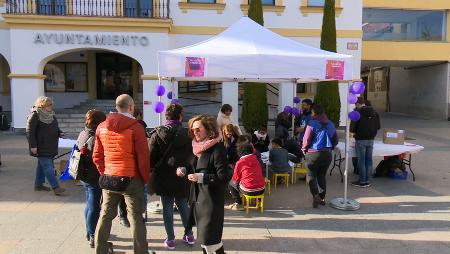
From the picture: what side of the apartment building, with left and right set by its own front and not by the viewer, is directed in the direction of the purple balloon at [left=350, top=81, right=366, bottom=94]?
front

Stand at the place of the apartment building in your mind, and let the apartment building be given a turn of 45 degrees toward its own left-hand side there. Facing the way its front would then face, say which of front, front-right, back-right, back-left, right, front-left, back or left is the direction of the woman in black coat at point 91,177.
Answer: front-right

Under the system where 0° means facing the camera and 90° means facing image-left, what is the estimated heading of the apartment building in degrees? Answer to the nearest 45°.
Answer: approximately 0°

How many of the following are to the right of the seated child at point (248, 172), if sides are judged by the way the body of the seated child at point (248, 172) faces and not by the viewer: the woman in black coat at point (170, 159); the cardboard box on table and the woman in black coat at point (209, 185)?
1

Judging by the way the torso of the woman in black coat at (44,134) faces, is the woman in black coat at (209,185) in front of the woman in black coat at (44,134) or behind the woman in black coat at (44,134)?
in front

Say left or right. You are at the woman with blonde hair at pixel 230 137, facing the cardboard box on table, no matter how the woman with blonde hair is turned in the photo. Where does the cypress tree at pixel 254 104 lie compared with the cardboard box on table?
left

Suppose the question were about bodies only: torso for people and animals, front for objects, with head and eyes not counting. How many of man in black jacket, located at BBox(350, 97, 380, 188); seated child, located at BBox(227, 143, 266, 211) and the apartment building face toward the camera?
1

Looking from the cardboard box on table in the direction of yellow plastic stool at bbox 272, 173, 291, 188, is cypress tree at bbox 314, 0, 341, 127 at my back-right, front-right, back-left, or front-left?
back-right

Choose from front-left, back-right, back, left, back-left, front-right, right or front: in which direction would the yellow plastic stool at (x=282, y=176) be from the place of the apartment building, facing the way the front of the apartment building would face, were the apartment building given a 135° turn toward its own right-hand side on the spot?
back-left

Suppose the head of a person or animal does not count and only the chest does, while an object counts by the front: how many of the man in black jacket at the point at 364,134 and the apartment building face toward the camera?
1

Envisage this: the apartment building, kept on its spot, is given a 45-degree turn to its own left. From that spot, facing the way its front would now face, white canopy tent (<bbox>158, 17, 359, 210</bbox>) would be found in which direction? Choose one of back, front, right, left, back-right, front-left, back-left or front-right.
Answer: front-right

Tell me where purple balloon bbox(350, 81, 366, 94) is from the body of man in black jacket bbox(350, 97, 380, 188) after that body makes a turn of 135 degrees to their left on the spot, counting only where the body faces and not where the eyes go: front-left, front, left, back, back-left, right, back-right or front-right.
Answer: front

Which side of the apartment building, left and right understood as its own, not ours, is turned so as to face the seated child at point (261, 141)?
front

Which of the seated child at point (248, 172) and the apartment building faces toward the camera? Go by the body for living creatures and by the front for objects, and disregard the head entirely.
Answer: the apartment building

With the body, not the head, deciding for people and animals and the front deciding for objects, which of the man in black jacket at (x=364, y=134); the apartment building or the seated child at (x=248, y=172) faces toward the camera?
the apartment building

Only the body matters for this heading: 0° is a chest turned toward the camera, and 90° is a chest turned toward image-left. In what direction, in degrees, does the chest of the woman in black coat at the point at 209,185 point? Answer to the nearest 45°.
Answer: approximately 45°

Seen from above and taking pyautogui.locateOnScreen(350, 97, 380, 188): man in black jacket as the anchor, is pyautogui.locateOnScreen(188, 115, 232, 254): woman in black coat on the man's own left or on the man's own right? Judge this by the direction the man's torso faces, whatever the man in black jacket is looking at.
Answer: on the man's own left
